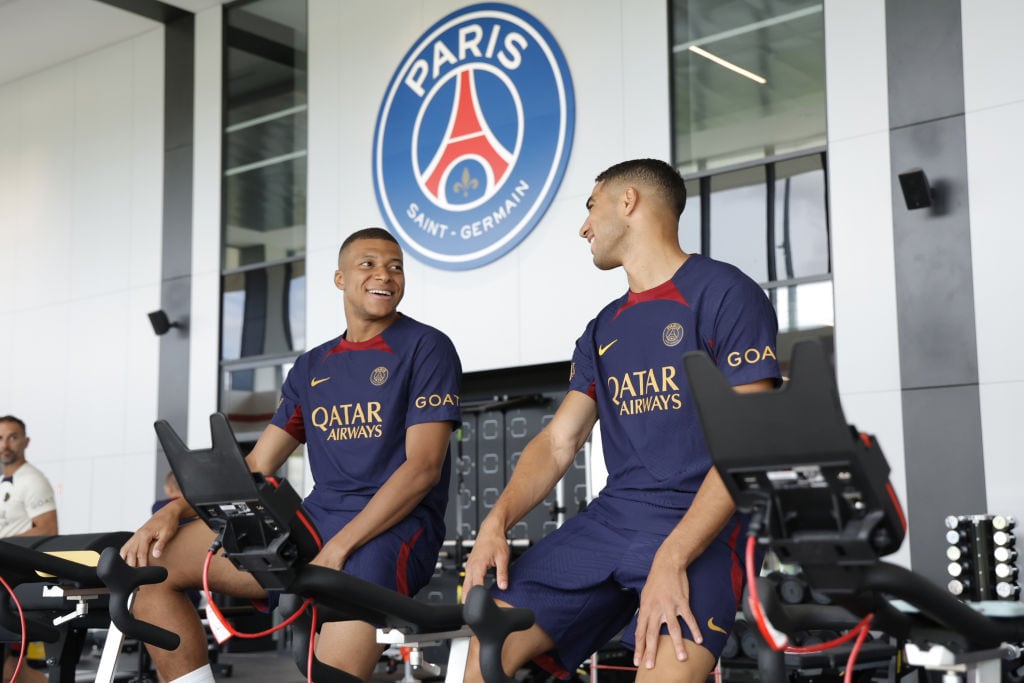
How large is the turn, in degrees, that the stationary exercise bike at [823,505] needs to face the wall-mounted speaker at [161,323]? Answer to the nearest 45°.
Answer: approximately 90° to its right

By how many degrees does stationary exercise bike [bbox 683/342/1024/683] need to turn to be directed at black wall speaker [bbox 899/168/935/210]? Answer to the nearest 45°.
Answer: approximately 135° to its right

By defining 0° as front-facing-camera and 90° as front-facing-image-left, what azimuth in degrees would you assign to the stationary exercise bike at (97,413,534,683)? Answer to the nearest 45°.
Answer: approximately 45°

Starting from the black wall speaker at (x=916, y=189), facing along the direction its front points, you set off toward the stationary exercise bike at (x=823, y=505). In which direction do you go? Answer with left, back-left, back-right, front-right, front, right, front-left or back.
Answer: front-left

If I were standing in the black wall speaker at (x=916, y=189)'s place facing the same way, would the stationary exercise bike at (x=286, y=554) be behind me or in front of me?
in front

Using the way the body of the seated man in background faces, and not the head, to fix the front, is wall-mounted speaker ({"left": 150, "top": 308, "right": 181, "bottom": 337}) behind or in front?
behind

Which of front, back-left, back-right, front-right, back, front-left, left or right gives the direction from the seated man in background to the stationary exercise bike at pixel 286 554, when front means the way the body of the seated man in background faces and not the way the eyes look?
front-left

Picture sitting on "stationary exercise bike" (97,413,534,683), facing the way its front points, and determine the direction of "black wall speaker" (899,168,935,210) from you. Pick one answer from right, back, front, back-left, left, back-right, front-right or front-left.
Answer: back

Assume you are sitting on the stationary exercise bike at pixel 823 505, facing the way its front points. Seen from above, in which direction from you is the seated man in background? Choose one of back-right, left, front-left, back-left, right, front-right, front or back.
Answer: right

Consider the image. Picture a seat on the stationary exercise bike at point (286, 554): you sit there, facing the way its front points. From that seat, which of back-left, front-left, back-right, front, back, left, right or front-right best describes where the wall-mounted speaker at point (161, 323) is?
back-right

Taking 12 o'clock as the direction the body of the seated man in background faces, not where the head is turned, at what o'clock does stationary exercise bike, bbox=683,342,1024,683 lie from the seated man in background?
The stationary exercise bike is roughly at 10 o'clock from the seated man in background.

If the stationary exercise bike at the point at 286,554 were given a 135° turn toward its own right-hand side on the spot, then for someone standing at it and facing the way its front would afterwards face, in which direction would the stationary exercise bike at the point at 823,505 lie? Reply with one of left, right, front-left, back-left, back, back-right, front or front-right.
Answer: back-right
